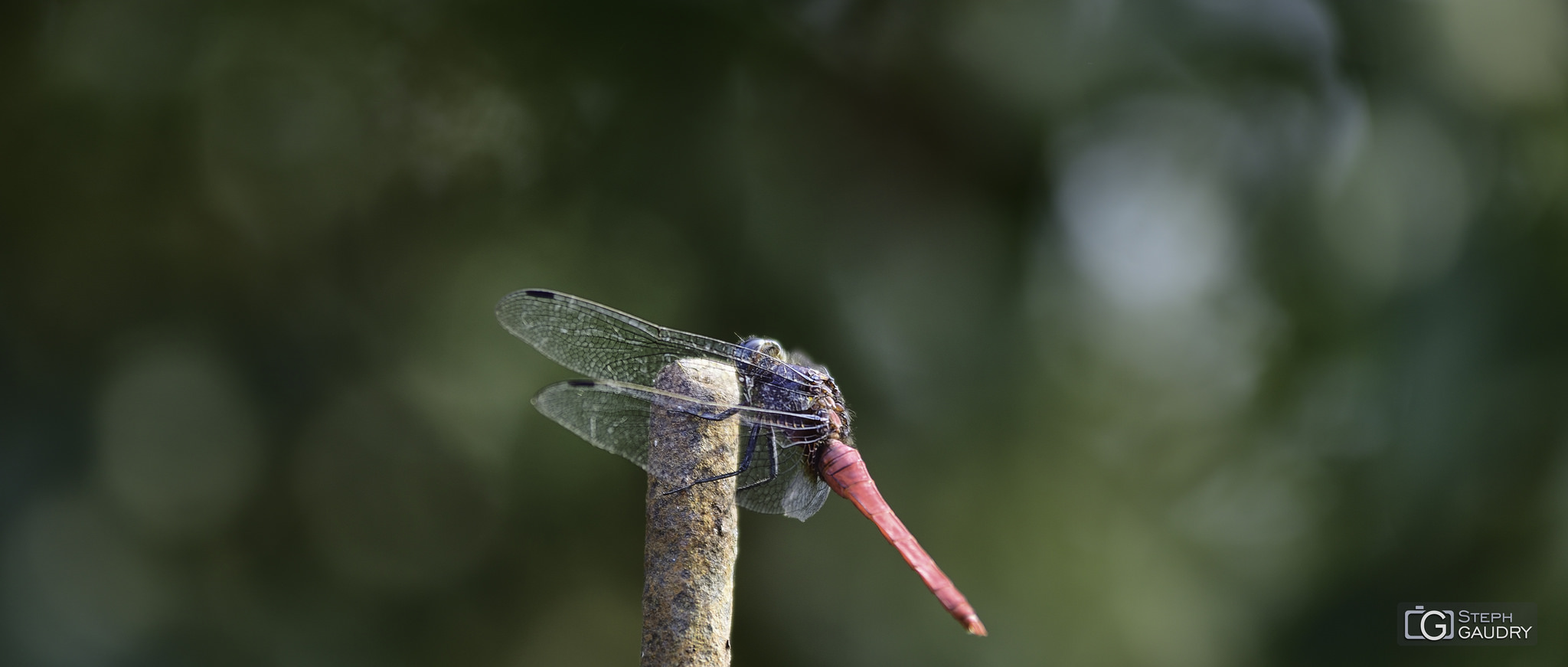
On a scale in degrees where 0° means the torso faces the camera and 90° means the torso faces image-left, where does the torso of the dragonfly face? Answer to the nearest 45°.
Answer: approximately 90°
